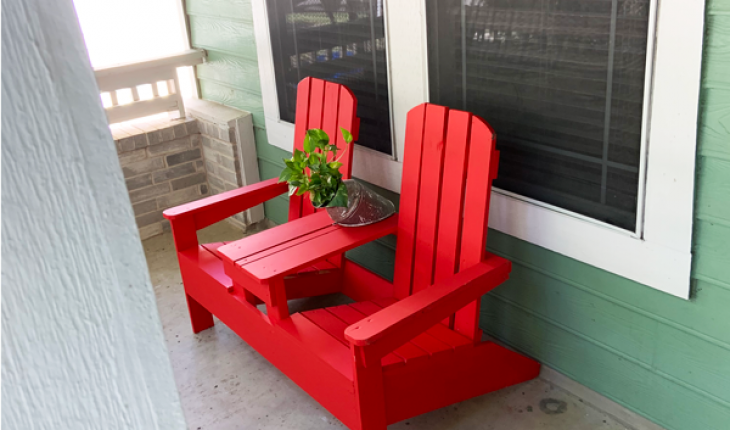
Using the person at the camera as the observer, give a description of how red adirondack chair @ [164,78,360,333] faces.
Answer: facing the viewer and to the left of the viewer

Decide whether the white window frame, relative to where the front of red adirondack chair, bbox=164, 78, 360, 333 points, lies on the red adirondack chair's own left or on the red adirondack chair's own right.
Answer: on the red adirondack chair's own left

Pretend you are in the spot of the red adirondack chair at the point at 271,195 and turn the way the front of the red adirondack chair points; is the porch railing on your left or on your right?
on your right
